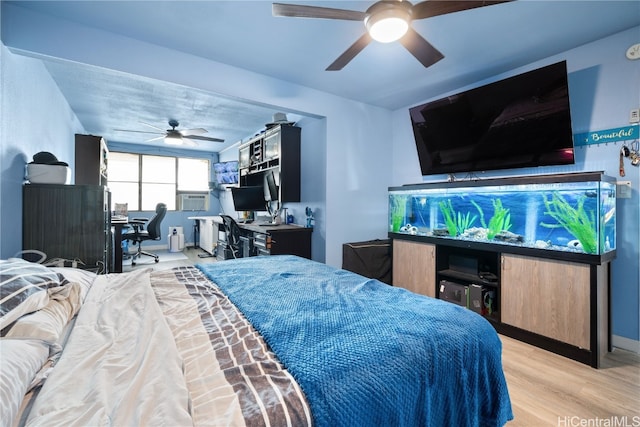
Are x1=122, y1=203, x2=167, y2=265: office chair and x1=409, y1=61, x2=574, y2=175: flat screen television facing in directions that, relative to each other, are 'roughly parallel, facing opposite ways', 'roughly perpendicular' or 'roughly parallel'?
roughly parallel

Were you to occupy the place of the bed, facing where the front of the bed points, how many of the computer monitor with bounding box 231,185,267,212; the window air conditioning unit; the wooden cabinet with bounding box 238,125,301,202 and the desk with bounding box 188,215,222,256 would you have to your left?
4

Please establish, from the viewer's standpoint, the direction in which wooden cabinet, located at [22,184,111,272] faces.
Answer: facing to the right of the viewer

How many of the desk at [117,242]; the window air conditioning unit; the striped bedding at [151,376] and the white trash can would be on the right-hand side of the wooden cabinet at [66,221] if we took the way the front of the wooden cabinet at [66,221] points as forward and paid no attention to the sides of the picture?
1

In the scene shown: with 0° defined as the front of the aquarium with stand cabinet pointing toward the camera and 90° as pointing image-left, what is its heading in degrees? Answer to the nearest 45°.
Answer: approximately 45°

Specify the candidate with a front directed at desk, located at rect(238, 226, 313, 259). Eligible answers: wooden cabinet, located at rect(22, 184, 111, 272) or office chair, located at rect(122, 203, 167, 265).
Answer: the wooden cabinet

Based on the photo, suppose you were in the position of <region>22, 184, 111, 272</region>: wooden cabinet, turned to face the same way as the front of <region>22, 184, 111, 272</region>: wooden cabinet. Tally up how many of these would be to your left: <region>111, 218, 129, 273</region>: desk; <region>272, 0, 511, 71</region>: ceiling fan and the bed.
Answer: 1

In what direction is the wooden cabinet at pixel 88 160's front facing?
to the viewer's right

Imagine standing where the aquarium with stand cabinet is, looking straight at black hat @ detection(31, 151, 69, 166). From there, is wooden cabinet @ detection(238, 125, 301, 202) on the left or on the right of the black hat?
right

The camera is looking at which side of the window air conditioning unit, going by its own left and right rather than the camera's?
front

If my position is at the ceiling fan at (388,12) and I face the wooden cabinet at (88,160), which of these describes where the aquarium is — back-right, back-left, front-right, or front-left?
back-right

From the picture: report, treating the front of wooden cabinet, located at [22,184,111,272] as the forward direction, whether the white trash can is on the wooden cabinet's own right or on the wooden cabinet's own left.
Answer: on the wooden cabinet's own left

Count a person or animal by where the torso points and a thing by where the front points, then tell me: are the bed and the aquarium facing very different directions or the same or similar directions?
very different directions

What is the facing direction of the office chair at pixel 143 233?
to the viewer's left

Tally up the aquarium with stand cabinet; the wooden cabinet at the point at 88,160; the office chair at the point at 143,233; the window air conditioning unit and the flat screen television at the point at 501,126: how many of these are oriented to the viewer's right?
1

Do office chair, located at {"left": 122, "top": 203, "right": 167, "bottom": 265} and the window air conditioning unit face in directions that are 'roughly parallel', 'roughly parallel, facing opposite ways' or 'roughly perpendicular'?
roughly perpendicular
